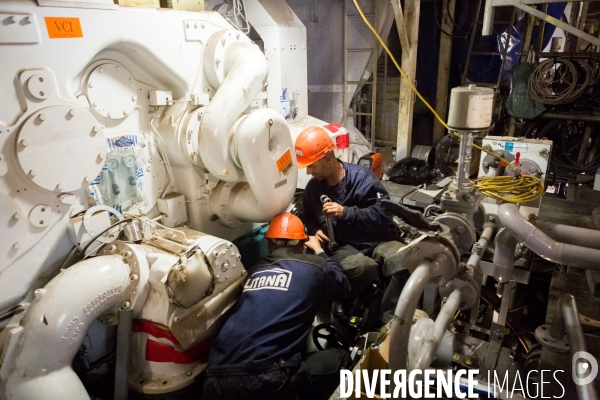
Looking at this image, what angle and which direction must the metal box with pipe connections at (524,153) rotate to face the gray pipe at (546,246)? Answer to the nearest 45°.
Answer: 0° — it already faces it

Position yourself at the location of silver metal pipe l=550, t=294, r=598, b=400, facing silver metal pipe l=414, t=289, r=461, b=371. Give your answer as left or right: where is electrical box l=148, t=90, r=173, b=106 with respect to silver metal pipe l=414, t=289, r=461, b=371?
right

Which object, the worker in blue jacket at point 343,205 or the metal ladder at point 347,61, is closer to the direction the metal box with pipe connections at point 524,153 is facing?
the worker in blue jacket

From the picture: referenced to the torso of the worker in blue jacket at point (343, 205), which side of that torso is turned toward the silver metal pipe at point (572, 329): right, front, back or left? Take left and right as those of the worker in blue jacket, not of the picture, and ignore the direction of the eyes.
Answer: left

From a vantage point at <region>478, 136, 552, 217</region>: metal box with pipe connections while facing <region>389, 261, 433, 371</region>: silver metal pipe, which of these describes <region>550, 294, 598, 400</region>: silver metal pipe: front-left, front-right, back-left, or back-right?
front-left

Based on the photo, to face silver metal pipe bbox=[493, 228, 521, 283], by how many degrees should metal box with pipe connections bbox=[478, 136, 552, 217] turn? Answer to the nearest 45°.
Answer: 0° — it already faces it

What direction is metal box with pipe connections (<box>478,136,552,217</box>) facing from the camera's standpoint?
toward the camera

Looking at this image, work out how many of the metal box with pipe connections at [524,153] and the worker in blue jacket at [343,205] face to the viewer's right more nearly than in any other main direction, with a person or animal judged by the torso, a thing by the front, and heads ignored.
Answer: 0

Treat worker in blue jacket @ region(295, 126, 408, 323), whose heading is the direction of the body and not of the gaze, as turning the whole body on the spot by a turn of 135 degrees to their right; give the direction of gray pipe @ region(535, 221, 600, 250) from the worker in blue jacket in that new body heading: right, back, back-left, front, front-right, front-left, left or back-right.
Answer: back-right

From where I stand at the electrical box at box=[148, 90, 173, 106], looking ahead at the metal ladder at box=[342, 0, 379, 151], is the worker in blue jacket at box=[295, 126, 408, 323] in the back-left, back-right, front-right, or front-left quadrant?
front-right

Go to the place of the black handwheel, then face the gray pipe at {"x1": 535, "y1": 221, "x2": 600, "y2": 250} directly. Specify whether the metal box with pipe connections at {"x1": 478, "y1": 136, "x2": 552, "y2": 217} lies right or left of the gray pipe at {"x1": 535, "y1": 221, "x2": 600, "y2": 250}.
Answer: left

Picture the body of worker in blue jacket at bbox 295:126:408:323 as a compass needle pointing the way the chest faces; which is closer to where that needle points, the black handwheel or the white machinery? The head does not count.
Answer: the white machinery

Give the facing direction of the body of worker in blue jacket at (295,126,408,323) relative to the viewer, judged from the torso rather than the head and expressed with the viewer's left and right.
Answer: facing the viewer and to the left of the viewer

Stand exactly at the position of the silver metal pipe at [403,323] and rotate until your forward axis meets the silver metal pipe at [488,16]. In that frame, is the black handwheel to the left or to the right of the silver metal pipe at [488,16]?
left

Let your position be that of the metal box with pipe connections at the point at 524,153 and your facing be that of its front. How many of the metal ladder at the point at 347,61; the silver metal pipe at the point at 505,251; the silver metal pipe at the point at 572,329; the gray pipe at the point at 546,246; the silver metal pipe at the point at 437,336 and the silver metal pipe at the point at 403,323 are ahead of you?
5

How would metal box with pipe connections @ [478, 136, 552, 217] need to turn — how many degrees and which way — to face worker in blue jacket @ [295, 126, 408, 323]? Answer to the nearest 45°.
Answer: approximately 90° to its right
